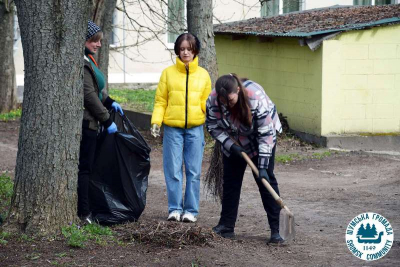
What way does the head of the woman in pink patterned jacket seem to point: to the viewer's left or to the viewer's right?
to the viewer's left

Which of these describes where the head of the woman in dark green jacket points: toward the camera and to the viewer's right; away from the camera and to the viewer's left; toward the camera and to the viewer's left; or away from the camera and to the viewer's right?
toward the camera and to the viewer's right

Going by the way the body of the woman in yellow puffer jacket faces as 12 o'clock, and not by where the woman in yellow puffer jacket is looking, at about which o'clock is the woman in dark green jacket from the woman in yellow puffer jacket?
The woman in dark green jacket is roughly at 2 o'clock from the woman in yellow puffer jacket.

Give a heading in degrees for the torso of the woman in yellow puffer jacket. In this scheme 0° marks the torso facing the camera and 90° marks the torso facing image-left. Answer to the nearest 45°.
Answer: approximately 0°

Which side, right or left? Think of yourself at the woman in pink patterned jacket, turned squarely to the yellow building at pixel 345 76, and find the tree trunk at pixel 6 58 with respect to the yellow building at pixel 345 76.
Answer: left

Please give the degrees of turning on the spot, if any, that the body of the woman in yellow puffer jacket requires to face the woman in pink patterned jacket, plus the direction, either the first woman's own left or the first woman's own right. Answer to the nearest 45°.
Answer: approximately 45° to the first woman's own left

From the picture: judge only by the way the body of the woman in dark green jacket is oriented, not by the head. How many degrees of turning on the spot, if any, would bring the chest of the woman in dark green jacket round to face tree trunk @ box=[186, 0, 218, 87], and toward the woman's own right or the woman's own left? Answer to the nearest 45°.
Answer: approximately 90° to the woman's own left
